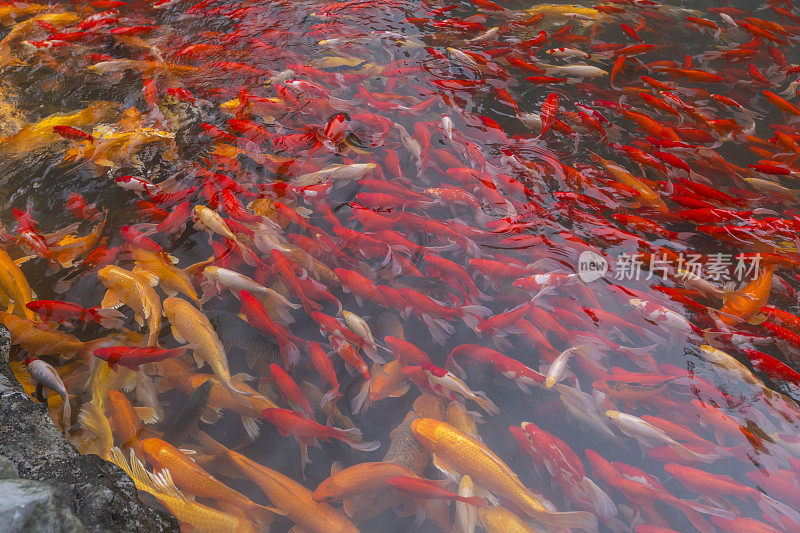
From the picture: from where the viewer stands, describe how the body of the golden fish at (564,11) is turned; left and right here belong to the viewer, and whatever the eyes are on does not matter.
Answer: facing to the left of the viewer

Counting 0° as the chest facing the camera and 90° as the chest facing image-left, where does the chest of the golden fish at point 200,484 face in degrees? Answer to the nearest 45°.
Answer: approximately 135°

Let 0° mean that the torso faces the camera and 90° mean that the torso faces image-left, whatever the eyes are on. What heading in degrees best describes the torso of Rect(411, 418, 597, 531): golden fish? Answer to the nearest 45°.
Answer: approximately 135°

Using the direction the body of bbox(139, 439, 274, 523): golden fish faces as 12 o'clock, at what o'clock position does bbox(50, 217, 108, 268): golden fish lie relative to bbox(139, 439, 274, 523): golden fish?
bbox(50, 217, 108, 268): golden fish is roughly at 1 o'clock from bbox(139, 439, 274, 523): golden fish.

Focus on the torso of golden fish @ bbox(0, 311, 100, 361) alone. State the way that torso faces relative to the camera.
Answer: to the viewer's left
